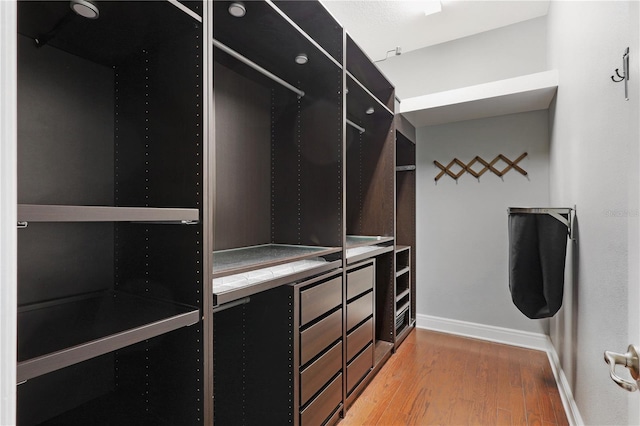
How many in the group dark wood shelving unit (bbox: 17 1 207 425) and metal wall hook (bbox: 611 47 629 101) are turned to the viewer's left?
1

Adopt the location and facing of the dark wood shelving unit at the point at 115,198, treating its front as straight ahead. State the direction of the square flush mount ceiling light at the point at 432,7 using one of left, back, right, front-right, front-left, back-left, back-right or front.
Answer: front-left

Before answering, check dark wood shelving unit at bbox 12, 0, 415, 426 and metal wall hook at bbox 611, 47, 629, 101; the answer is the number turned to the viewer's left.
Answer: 1

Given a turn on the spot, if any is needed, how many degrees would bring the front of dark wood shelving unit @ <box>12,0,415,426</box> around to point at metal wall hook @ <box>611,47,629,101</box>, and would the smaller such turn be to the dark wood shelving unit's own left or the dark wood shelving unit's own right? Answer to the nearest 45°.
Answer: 0° — it already faces it

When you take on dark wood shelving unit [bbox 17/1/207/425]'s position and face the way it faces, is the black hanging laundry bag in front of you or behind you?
in front

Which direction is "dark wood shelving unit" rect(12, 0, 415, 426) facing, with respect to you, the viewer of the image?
facing the viewer and to the right of the viewer

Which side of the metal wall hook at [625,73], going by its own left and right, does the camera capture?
left

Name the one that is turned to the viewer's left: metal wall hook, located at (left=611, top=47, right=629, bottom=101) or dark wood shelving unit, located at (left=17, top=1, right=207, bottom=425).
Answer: the metal wall hook
